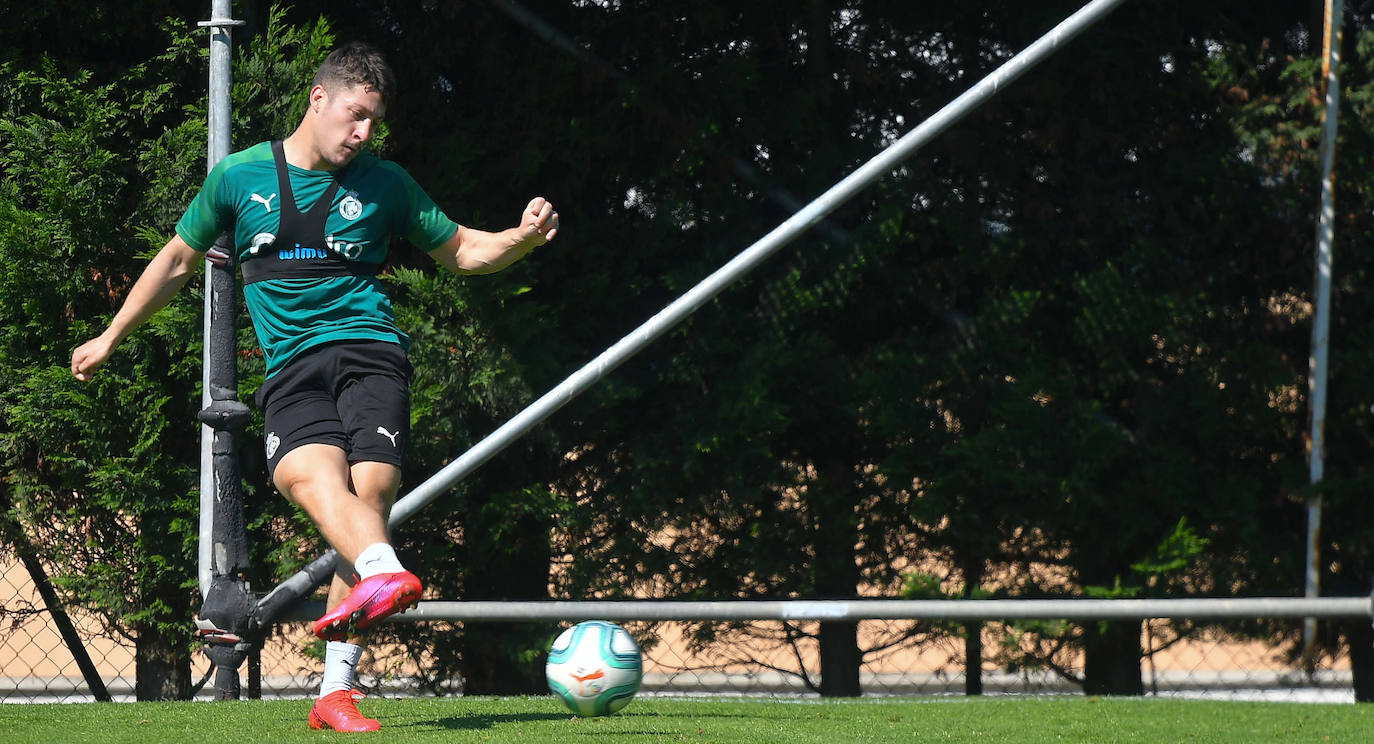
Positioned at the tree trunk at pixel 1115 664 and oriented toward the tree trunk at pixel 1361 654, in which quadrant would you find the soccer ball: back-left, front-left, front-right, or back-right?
back-right

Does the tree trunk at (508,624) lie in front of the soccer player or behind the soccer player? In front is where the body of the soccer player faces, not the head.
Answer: behind

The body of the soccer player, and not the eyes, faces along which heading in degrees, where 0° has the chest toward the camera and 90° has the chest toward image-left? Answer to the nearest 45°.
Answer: approximately 0°

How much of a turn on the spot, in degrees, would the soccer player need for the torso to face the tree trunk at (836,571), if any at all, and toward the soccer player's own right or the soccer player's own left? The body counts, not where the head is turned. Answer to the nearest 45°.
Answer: approximately 135° to the soccer player's own left

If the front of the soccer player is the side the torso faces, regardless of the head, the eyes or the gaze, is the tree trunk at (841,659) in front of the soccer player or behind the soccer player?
behind

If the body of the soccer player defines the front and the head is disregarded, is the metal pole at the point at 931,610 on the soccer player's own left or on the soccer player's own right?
on the soccer player's own left
